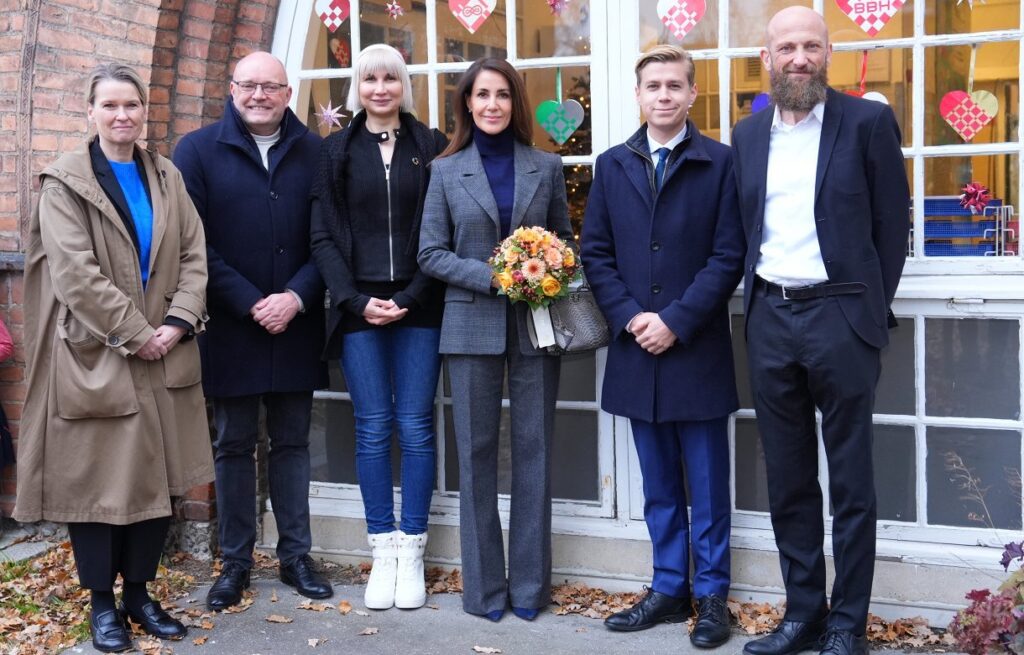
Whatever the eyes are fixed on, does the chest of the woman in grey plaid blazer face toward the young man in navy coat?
no

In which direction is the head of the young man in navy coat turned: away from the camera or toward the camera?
toward the camera

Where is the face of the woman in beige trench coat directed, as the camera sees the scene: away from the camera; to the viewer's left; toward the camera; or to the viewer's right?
toward the camera

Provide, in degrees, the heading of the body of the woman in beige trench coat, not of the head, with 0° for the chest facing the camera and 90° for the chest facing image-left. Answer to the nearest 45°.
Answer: approximately 315°

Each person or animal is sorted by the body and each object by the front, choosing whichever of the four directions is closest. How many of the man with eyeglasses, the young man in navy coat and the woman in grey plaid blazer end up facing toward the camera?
3

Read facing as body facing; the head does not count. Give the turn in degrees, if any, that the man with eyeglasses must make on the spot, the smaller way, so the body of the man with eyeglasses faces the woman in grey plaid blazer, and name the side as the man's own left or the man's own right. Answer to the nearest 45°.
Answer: approximately 45° to the man's own left

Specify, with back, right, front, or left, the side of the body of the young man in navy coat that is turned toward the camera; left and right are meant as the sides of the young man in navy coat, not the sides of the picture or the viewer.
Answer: front

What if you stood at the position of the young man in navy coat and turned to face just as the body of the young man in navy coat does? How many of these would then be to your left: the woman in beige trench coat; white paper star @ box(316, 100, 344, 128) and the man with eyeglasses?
0

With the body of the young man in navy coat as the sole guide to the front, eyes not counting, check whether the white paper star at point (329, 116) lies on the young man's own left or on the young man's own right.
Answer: on the young man's own right

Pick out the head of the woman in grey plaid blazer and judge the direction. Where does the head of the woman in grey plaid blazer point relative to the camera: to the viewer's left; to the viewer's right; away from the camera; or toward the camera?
toward the camera

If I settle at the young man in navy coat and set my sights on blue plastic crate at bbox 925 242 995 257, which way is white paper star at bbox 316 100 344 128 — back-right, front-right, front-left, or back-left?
back-left

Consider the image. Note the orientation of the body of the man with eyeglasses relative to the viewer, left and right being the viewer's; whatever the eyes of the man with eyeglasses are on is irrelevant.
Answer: facing the viewer

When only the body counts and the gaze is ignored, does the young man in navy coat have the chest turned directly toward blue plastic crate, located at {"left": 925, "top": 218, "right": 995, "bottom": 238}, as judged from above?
no

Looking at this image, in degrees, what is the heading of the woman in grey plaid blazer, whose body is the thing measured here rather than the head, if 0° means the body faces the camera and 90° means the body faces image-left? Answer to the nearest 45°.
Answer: approximately 0°

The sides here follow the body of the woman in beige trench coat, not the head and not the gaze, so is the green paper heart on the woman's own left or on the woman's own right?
on the woman's own left
